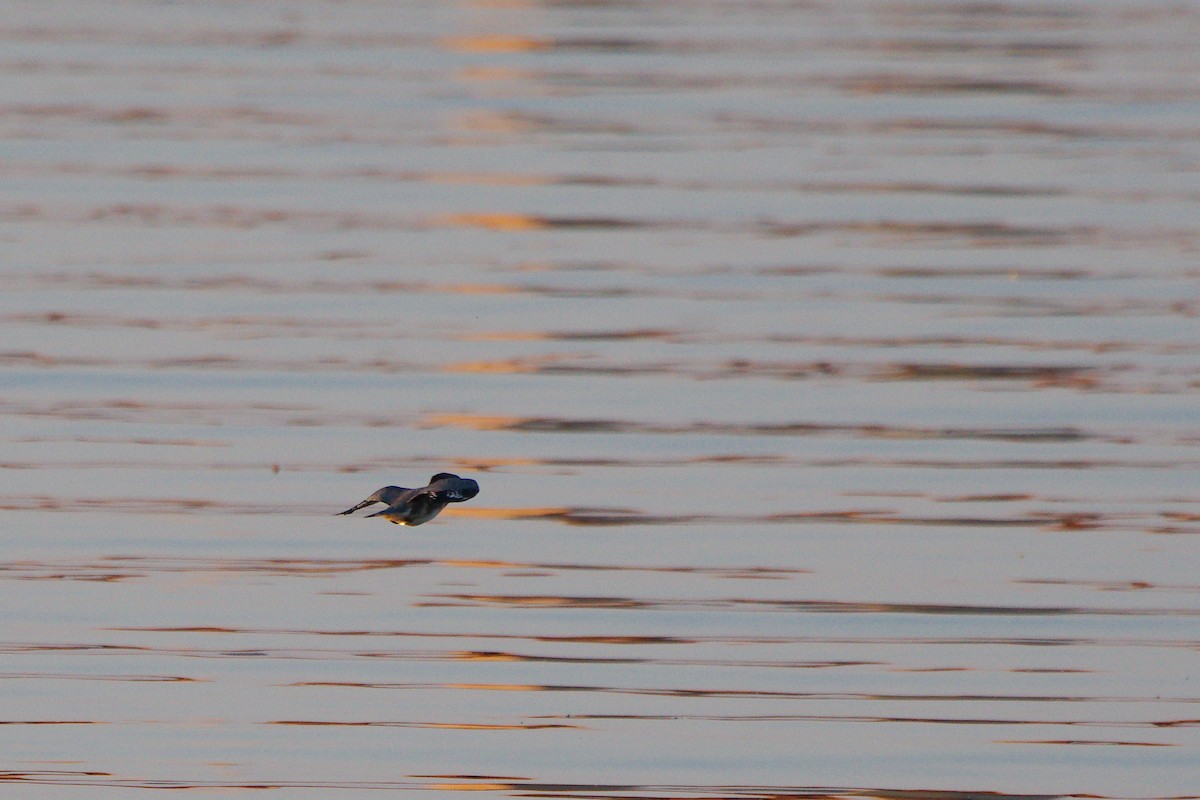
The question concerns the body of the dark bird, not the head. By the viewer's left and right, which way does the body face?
facing to the right of the viewer
